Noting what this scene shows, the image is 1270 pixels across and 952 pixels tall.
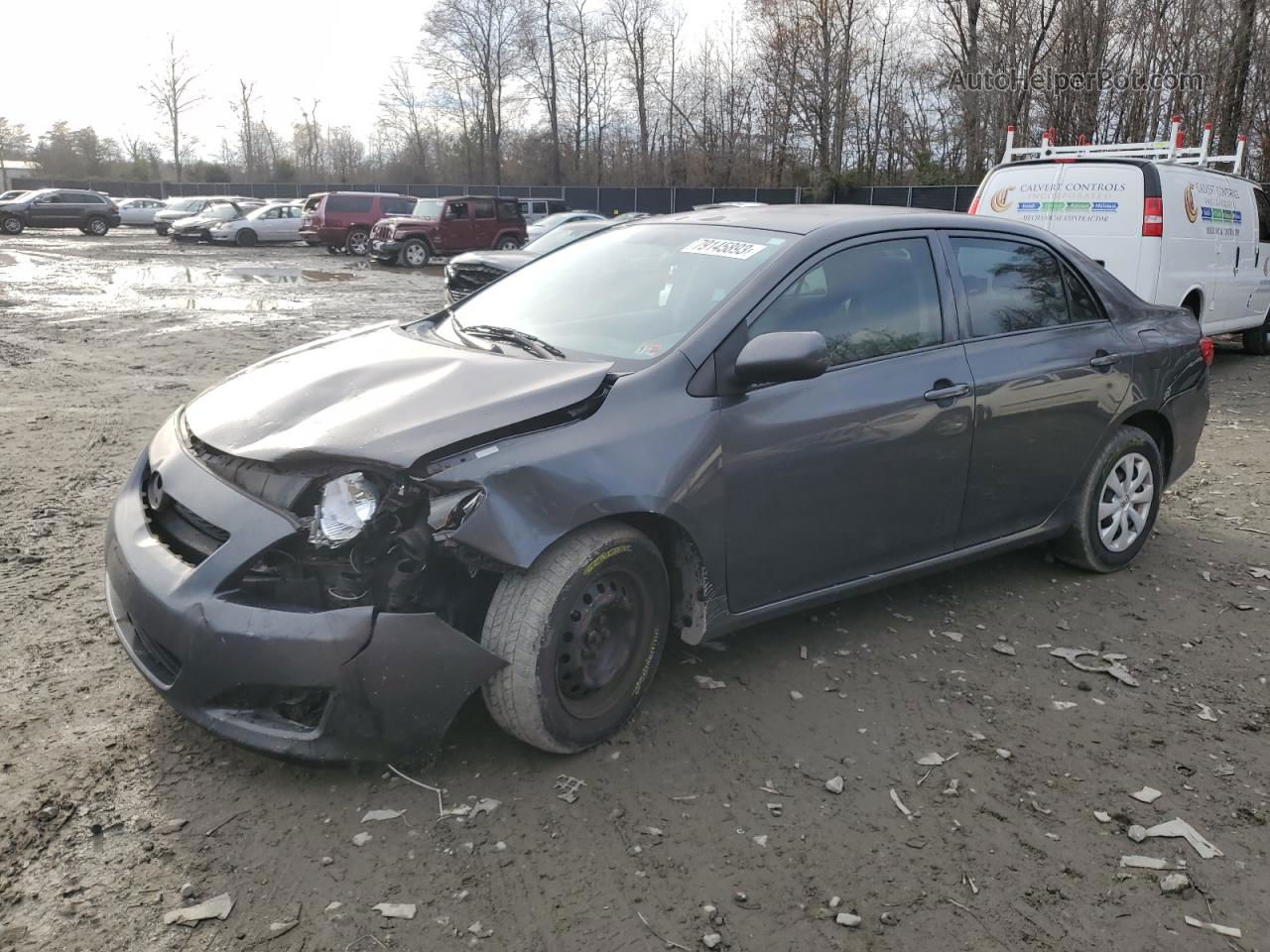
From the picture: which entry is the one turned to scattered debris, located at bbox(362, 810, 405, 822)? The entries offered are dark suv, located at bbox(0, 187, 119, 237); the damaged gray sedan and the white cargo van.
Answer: the damaged gray sedan

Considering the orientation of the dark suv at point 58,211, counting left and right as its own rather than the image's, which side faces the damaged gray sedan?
left

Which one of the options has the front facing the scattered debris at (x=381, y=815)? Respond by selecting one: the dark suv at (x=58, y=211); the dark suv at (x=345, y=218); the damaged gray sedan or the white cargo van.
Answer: the damaged gray sedan

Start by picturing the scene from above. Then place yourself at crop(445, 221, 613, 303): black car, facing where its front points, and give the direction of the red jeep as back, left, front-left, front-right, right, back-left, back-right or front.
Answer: back-right

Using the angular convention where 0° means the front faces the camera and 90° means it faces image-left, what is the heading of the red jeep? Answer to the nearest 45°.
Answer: approximately 45°

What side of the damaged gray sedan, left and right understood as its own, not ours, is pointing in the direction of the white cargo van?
back

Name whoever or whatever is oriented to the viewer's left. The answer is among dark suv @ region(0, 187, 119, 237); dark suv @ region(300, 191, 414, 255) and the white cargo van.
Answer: dark suv @ region(0, 187, 119, 237)

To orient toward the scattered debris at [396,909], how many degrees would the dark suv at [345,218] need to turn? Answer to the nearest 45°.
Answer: approximately 135° to its right

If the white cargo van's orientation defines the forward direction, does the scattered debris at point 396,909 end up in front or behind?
behind

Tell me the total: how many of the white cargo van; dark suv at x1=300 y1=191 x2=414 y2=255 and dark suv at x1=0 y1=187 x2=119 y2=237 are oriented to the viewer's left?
1

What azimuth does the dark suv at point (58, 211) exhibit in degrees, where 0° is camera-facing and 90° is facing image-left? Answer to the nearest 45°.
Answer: approximately 90°

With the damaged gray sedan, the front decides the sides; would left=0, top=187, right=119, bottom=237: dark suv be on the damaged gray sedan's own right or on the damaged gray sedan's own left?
on the damaged gray sedan's own right
